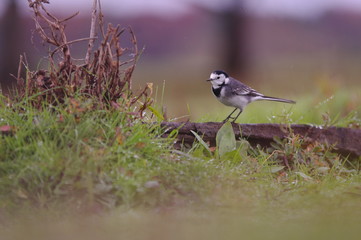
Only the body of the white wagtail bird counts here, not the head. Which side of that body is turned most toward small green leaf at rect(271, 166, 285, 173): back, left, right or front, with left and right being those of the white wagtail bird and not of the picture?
left

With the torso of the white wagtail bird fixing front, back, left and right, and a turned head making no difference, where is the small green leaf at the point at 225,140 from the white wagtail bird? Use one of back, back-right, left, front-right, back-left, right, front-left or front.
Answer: left

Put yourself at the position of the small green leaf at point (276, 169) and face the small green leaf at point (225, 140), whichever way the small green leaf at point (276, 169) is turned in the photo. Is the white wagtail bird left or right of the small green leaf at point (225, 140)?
right

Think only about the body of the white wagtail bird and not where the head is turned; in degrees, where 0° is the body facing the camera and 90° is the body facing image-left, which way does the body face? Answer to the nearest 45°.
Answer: approximately 90°
